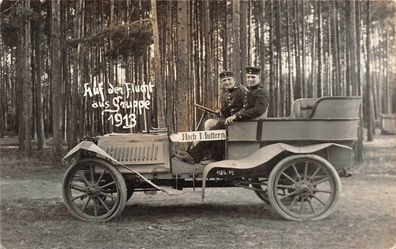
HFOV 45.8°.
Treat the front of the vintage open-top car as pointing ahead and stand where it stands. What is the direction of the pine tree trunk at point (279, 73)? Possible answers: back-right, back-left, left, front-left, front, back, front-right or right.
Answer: right

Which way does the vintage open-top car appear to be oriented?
to the viewer's left

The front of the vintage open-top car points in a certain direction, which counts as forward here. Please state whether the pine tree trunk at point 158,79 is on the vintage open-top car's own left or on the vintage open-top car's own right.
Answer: on the vintage open-top car's own right

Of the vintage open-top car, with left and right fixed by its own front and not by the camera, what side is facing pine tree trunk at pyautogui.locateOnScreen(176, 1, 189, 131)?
right

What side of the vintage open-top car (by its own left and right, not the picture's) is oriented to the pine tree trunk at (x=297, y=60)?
right

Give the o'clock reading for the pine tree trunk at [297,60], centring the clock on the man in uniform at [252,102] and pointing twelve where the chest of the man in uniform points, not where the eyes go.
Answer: The pine tree trunk is roughly at 5 o'clock from the man in uniform.

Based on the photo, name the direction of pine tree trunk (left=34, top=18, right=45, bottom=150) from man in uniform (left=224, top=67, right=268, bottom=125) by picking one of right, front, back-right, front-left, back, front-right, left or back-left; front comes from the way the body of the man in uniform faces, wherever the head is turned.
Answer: right

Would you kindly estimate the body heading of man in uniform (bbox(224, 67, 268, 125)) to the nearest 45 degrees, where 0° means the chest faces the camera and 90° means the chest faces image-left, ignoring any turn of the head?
approximately 45°

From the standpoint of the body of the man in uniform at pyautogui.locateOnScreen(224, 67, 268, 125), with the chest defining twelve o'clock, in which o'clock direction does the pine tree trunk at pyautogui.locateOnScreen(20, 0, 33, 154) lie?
The pine tree trunk is roughly at 3 o'clock from the man in uniform.

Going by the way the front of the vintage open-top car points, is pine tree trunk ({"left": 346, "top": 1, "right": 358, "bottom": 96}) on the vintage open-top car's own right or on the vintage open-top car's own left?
on the vintage open-top car's own right
